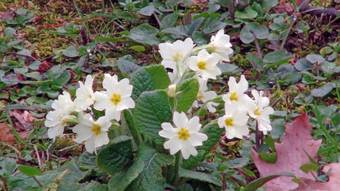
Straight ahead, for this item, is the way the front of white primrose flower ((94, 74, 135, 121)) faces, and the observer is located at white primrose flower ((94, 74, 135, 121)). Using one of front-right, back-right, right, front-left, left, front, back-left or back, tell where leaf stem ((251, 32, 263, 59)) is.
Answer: back-left

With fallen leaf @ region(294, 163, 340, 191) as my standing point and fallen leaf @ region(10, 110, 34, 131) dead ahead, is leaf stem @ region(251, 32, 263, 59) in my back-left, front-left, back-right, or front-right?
front-right

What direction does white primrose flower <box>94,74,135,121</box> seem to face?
toward the camera
